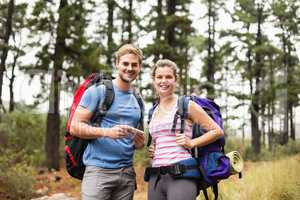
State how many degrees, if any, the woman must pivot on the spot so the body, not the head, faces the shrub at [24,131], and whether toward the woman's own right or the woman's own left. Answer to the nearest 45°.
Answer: approximately 90° to the woman's own right

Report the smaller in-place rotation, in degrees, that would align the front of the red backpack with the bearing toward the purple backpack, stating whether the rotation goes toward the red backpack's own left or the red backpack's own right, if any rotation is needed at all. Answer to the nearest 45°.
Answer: approximately 135° to the red backpack's own right

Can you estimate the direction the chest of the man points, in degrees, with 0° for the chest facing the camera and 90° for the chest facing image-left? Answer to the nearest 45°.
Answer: approximately 315°

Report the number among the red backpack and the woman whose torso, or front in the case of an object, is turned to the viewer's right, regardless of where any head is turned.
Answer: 0

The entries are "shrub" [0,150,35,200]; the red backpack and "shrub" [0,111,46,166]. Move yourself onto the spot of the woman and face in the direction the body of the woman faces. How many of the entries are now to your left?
0

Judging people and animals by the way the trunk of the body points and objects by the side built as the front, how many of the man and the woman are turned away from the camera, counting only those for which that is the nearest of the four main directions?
0

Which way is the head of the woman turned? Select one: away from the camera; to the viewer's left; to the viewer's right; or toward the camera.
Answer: toward the camera

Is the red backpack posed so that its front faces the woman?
no

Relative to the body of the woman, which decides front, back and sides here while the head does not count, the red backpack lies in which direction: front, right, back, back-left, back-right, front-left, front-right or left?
front-right

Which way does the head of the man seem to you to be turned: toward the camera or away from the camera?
toward the camera

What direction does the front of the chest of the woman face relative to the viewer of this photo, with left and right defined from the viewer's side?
facing the viewer and to the left of the viewer

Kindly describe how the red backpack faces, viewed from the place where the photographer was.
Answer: facing away from the viewer and to the left of the viewer
